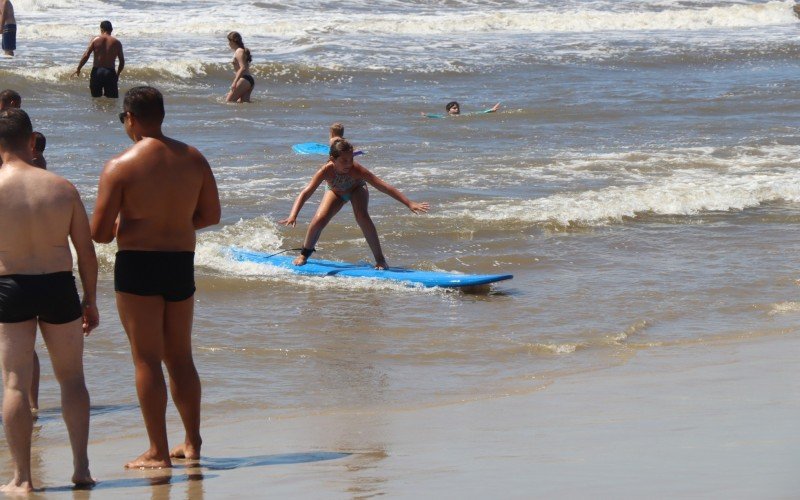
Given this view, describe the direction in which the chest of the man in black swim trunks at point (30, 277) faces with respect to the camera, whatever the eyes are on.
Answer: away from the camera

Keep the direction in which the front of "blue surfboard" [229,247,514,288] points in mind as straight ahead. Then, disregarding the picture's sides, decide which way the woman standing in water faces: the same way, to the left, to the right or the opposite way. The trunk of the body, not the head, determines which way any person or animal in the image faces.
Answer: the opposite way

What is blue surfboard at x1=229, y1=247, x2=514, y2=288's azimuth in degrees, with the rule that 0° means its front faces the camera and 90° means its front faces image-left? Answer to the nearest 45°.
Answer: approximately 270°

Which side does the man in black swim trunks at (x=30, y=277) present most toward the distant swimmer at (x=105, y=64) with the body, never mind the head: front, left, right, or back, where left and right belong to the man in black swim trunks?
front

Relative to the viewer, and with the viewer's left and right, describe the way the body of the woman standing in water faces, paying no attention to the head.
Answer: facing to the left of the viewer

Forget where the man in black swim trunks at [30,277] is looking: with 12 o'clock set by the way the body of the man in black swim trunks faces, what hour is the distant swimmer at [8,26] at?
The distant swimmer is roughly at 12 o'clock from the man in black swim trunks.

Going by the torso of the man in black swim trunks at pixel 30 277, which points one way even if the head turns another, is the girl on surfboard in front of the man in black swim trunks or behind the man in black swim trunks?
in front

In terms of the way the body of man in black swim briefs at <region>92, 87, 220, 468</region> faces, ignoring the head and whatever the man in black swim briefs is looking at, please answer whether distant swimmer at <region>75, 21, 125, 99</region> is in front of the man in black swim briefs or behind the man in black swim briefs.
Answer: in front

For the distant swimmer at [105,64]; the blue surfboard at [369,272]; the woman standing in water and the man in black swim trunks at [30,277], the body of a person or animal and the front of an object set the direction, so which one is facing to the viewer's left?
the woman standing in water

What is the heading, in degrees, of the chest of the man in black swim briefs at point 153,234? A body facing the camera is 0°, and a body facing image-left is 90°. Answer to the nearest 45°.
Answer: approximately 135°

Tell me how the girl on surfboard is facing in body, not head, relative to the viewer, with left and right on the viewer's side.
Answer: facing the viewer

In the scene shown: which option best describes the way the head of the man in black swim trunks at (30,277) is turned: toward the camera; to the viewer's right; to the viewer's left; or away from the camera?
away from the camera

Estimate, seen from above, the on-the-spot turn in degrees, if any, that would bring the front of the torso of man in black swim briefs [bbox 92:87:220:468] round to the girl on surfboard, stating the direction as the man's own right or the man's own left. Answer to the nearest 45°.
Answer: approximately 45° to the man's own right

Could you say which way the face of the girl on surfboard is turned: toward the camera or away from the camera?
toward the camera

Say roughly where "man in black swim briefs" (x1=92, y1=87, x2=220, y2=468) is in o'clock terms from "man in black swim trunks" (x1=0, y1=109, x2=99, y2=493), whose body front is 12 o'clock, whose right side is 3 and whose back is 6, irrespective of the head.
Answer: The man in black swim briefs is roughly at 2 o'clock from the man in black swim trunks.

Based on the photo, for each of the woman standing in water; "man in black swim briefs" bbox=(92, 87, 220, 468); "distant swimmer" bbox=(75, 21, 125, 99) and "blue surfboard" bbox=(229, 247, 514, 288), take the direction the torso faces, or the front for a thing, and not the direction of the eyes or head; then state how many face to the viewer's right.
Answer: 1
